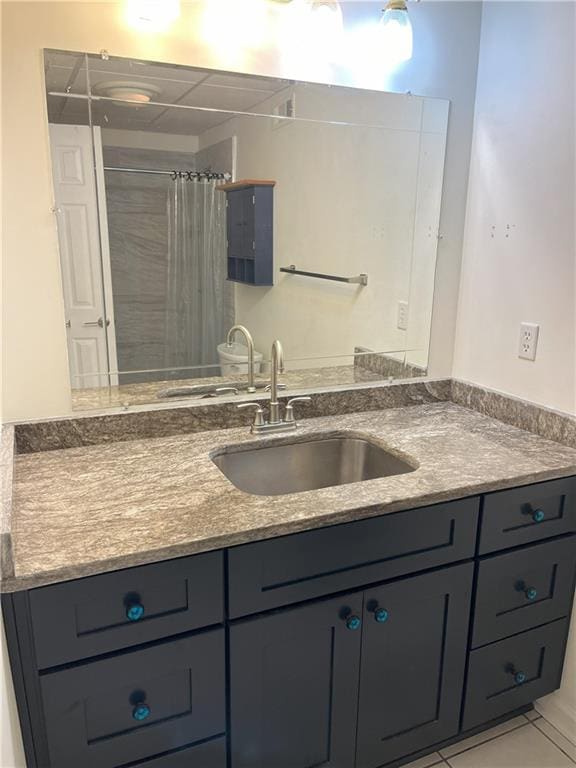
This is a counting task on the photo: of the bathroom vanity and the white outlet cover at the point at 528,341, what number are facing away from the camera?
0

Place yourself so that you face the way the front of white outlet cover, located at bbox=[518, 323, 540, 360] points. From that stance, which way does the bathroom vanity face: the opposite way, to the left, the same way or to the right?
to the left

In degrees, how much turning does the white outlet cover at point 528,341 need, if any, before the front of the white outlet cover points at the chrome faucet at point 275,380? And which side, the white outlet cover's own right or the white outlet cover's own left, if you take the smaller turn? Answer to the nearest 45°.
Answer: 0° — it already faces it

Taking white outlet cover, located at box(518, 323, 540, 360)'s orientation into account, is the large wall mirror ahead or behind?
ahead

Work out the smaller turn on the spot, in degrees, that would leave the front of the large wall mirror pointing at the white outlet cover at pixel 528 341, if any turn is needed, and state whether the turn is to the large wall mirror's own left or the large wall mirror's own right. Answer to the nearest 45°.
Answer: approximately 45° to the large wall mirror's own left

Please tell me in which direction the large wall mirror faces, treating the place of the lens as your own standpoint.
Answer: facing the viewer and to the right of the viewer

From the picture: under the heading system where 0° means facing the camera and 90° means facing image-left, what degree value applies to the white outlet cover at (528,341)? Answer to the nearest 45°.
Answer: approximately 45°

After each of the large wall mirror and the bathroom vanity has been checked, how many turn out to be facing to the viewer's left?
0
